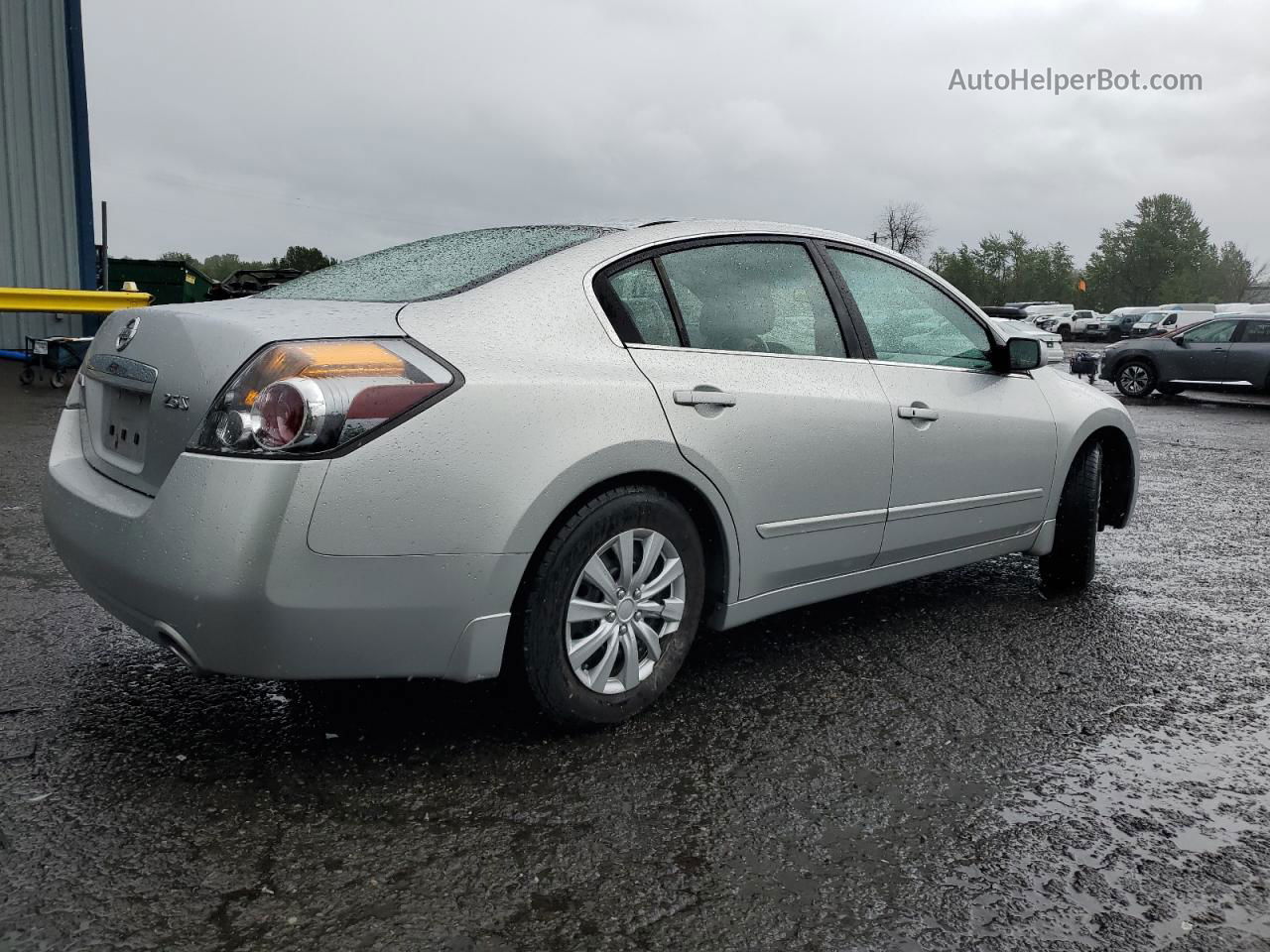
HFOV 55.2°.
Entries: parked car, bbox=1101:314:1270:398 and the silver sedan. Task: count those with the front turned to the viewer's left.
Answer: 1

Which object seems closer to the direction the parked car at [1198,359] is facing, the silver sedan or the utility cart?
the utility cart

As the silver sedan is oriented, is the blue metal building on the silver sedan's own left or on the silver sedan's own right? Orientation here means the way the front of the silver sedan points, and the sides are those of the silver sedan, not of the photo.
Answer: on the silver sedan's own left

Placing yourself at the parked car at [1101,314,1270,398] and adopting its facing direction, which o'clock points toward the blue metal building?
The blue metal building is roughly at 11 o'clock from the parked car.

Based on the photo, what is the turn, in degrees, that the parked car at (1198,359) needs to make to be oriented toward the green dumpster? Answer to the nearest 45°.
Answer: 0° — it already faces it

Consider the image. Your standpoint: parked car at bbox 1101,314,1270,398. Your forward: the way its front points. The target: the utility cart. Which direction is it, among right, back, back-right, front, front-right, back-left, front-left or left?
front-left

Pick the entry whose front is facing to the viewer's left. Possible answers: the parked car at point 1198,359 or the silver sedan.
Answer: the parked car

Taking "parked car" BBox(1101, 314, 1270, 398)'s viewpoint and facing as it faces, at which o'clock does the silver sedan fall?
The silver sedan is roughly at 9 o'clock from the parked car.

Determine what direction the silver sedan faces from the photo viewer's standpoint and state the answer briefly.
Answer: facing away from the viewer and to the right of the viewer

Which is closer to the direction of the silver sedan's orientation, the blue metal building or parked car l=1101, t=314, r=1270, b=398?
the parked car

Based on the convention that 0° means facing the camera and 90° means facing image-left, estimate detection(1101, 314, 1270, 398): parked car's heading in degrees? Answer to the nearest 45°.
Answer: approximately 90°
